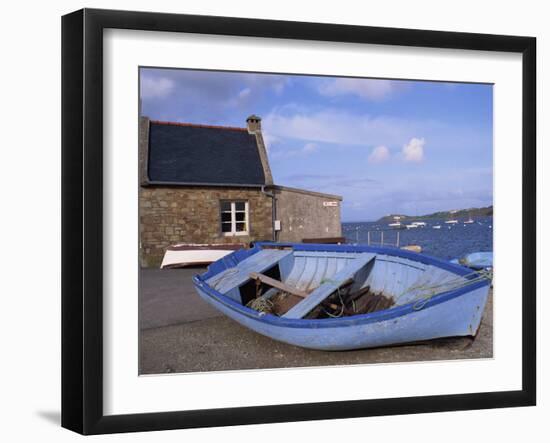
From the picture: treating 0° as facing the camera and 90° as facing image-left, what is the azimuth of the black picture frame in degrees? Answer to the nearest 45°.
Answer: approximately 315°
